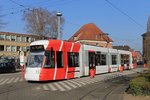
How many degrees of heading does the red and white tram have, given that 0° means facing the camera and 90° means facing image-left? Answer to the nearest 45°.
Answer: approximately 45°

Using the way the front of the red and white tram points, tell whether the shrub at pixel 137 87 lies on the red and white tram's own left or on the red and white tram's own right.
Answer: on the red and white tram's own left
